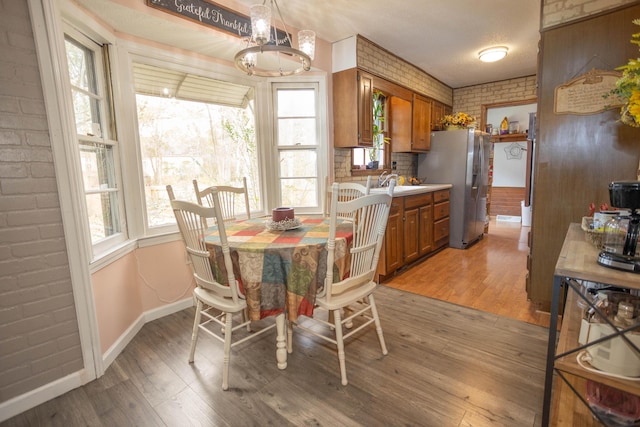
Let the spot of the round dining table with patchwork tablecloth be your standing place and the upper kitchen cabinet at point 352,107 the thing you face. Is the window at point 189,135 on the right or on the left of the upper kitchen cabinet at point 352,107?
left

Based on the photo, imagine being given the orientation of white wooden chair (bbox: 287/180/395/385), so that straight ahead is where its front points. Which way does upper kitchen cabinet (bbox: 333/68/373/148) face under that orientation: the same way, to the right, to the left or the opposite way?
the opposite way

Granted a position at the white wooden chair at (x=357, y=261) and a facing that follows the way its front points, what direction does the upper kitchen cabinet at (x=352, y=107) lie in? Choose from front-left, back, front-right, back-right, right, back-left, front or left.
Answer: front-right

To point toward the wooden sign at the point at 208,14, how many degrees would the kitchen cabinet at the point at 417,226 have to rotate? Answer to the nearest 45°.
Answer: approximately 90° to its right

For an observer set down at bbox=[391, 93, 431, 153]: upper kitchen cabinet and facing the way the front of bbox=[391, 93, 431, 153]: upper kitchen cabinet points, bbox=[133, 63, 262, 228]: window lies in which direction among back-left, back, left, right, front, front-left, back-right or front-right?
right

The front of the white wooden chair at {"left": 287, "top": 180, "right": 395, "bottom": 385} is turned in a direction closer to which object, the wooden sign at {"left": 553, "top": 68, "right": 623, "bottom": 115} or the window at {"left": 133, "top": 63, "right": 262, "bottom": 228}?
the window

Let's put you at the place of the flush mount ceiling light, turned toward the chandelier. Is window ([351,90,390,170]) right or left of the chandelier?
right

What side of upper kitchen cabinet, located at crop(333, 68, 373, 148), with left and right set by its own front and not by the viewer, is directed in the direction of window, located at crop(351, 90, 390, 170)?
left

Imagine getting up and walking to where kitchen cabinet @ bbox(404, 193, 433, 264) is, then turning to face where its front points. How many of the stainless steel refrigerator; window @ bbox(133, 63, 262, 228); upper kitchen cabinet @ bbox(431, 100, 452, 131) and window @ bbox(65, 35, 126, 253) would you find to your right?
2

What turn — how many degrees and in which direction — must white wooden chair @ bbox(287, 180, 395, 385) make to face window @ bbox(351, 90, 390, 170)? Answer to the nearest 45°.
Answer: approximately 45° to its right

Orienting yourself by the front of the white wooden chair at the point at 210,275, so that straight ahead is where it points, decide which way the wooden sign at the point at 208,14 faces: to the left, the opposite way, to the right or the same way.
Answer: to the right

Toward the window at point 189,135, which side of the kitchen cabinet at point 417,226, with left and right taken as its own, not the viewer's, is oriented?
right

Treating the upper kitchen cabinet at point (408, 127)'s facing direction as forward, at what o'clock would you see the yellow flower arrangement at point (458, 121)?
The yellow flower arrangement is roughly at 9 o'clock from the upper kitchen cabinet.
